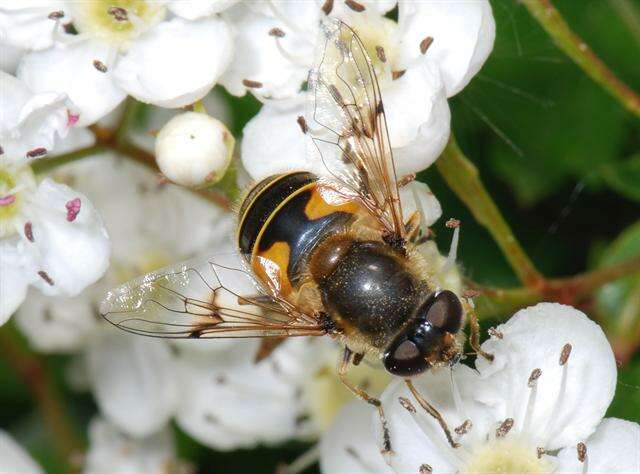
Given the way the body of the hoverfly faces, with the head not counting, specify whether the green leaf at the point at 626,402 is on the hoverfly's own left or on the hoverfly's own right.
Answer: on the hoverfly's own left

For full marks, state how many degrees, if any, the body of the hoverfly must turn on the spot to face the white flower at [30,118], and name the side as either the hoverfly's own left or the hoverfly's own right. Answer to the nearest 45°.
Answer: approximately 135° to the hoverfly's own right

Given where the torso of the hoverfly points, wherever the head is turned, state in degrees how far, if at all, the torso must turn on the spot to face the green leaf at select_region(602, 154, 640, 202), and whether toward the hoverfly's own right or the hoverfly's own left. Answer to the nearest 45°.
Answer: approximately 90° to the hoverfly's own left

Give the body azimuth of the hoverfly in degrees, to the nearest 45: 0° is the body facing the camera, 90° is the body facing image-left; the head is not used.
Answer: approximately 315°

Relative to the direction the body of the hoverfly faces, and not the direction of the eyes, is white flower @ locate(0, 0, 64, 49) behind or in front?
behind

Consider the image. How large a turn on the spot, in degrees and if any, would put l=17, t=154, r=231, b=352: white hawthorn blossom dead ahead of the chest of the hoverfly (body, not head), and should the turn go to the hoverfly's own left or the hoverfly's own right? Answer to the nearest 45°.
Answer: approximately 180°
